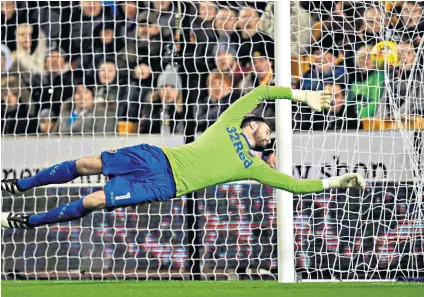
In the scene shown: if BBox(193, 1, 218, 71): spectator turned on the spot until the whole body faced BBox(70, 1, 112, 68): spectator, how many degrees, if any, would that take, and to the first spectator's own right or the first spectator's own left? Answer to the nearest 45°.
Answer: approximately 90° to the first spectator's own right

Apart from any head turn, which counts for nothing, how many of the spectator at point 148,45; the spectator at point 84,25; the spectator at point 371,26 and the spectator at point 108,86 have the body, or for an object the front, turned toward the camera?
4

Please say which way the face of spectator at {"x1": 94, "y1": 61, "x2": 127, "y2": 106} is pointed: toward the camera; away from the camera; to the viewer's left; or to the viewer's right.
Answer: toward the camera

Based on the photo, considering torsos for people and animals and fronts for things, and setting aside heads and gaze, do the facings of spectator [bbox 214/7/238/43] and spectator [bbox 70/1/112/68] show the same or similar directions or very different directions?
same or similar directions

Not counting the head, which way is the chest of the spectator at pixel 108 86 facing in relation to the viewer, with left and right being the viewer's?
facing the viewer

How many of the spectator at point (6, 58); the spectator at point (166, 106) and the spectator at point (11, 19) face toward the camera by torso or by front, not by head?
3

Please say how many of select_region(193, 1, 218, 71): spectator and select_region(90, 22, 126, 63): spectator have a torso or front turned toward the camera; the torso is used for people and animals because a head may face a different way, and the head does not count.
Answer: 2

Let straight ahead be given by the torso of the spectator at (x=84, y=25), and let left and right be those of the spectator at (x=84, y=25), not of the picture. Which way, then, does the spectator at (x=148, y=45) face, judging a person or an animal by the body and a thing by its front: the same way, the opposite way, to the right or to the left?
the same way

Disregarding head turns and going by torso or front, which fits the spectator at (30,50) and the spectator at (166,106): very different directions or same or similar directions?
same or similar directions

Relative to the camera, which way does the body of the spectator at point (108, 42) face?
toward the camera

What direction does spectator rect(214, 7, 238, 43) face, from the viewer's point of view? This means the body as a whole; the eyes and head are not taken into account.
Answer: toward the camera

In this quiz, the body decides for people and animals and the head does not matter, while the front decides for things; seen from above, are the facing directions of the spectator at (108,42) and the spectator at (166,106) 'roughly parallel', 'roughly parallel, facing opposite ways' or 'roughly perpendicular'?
roughly parallel

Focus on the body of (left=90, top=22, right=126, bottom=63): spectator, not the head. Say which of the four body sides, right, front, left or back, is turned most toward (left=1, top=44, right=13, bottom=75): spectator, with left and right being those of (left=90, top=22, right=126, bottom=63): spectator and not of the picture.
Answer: right

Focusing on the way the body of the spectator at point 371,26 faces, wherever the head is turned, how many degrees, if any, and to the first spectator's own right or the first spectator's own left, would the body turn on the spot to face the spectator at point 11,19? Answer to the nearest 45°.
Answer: approximately 90° to the first spectator's own right
